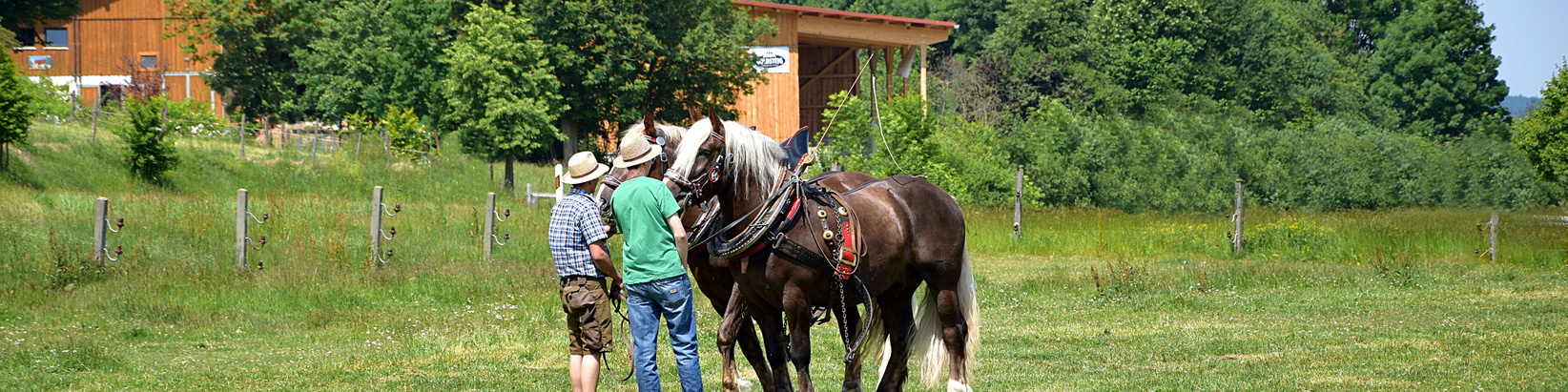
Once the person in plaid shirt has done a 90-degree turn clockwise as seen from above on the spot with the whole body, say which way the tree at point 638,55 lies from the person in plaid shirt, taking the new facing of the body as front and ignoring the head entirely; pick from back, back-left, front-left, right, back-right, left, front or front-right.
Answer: back-left

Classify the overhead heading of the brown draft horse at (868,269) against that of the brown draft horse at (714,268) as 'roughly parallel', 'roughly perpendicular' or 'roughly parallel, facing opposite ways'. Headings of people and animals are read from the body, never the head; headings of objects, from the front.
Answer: roughly parallel

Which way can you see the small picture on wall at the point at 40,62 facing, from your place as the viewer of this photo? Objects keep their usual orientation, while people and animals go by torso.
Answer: facing the viewer

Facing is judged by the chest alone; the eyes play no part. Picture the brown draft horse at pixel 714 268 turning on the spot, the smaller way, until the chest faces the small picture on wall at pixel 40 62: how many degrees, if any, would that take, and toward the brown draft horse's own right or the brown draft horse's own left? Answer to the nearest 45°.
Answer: approximately 45° to the brown draft horse's own right

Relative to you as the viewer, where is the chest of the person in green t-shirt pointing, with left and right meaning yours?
facing away from the viewer and to the right of the viewer

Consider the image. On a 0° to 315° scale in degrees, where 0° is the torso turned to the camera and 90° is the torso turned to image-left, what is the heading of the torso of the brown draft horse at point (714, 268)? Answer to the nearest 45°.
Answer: approximately 90°

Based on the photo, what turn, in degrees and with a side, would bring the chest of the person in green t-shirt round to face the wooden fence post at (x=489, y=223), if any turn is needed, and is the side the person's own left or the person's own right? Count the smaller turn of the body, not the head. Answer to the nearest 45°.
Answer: approximately 45° to the person's own left

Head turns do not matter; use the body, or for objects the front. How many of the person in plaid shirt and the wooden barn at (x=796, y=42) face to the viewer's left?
0

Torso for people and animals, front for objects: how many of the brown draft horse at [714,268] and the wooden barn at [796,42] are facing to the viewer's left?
1

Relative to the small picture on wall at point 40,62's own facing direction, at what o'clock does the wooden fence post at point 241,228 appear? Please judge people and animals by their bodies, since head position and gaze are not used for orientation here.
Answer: The wooden fence post is roughly at 12 o'clock from the small picture on wall.

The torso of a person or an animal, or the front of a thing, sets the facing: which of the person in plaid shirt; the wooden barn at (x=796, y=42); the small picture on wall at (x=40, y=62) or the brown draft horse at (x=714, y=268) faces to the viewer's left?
the brown draft horse

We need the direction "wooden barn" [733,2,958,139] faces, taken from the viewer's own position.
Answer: facing the viewer and to the right of the viewer

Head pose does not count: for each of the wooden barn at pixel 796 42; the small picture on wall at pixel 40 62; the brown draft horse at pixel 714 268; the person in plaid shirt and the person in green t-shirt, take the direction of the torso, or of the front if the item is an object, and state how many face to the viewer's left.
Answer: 1

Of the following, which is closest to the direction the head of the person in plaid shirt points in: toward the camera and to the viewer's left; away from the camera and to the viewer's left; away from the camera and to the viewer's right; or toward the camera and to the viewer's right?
away from the camera and to the viewer's right

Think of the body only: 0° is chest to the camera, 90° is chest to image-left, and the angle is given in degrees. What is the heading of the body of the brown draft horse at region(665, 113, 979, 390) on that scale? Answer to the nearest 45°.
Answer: approximately 90°

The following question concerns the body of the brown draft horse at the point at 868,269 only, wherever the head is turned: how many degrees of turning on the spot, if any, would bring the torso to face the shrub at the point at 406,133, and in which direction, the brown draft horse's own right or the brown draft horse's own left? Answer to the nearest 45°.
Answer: approximately 45° to the brown draft horse's own right

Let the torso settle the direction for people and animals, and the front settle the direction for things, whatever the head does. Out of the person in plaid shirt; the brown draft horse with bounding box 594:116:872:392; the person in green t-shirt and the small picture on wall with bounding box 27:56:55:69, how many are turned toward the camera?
1
